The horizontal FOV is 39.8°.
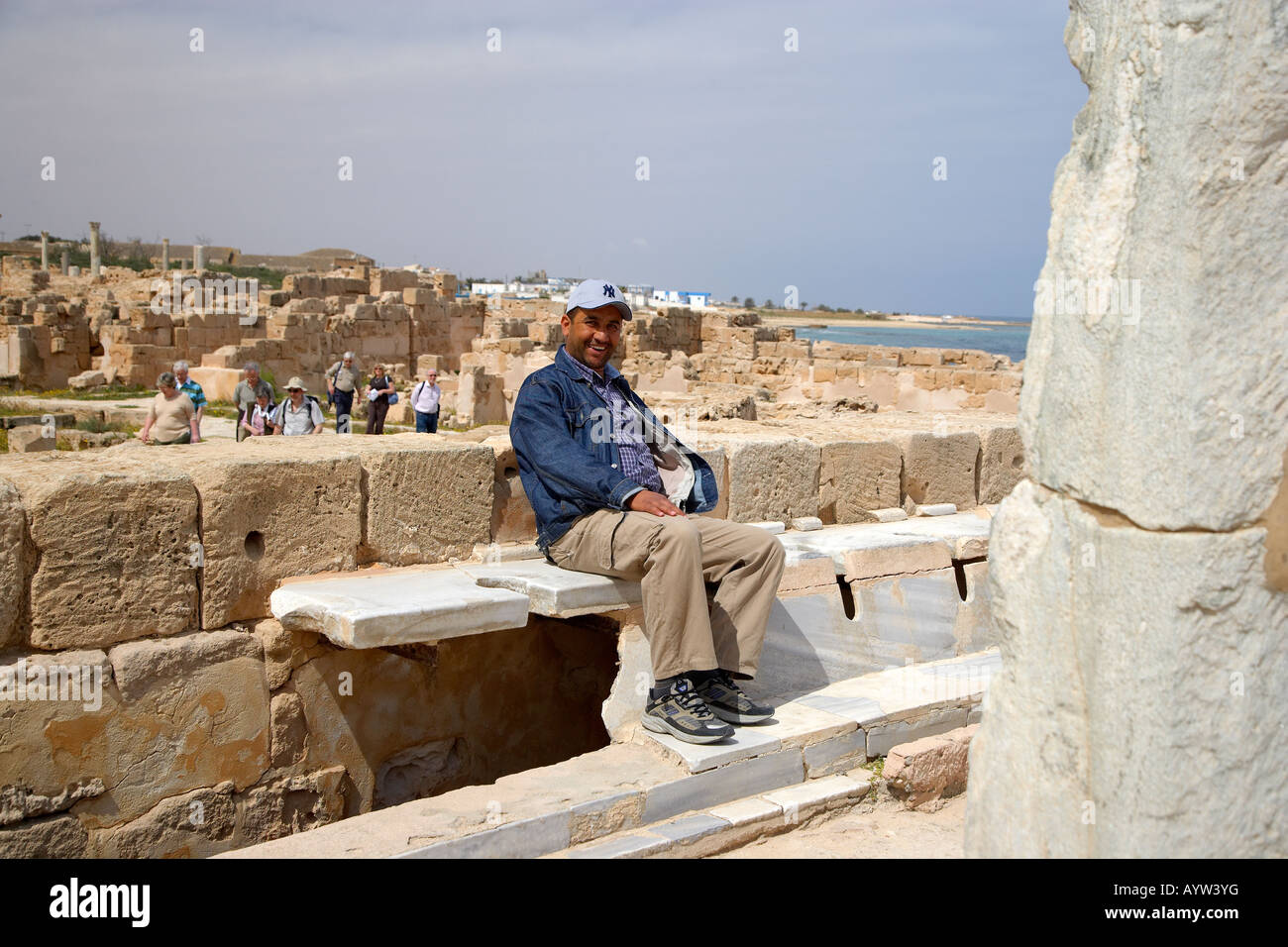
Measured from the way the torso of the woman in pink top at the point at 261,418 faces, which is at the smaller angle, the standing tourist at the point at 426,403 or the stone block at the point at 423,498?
the stone block

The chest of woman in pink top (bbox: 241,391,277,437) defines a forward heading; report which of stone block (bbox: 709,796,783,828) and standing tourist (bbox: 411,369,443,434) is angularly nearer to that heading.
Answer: the stone block

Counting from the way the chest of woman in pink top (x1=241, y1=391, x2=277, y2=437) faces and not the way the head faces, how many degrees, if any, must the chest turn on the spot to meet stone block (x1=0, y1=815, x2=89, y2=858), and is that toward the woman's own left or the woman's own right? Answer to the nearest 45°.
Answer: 0° — they already face it

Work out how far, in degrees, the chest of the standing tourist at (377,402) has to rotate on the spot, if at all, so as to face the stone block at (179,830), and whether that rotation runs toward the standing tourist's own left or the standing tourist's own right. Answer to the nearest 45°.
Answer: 0° — they already face it

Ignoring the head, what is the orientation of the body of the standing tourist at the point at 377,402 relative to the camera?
toward the camera

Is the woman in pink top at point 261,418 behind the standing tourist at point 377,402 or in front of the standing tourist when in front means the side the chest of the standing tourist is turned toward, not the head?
in front

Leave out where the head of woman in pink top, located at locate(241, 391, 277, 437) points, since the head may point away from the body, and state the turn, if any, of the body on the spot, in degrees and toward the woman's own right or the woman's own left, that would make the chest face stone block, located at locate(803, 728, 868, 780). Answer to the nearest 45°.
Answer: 0° — they already face it

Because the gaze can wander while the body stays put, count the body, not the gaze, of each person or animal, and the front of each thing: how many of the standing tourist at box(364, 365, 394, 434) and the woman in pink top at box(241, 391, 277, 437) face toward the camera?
2

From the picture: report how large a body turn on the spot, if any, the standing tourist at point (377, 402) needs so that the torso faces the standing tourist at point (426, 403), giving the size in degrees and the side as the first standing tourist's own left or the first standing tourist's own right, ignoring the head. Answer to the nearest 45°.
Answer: approximately 45° to the first standing tourist's own left

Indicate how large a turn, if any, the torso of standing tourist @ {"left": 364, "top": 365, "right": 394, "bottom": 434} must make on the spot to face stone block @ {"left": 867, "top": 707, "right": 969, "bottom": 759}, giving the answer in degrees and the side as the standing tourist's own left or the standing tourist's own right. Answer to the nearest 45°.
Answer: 0° — they already face it

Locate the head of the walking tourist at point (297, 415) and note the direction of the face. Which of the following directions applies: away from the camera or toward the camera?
toward the camera

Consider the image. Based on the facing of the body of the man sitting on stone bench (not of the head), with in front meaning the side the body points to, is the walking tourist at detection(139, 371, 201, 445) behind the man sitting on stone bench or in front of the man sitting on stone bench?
behind

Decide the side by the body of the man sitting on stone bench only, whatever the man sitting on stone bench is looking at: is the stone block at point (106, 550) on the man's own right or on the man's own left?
on the man's own right

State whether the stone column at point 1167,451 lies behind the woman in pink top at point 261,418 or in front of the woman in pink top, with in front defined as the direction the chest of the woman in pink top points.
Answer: in front

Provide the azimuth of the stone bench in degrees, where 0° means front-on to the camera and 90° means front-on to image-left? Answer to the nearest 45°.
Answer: approximately 315°
